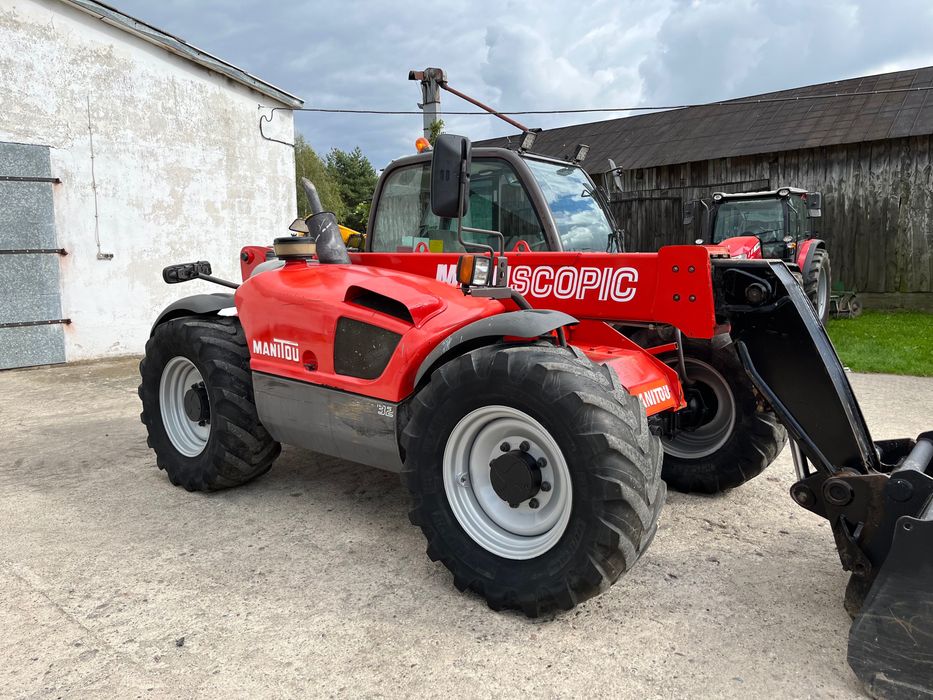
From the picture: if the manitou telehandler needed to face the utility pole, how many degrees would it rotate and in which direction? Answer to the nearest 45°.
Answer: approximately 135° to its left

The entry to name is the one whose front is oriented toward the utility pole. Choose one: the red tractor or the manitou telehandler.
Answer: the red tractor

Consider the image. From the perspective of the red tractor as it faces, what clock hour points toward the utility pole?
The utility pole is roughly at 3 o'clock from the red tractor.

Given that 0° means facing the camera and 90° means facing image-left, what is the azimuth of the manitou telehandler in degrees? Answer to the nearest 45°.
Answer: approximately 315°

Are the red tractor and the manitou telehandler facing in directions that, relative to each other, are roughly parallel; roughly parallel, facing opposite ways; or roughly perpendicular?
roughly perpendicular

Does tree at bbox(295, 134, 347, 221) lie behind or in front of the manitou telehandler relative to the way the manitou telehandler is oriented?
behind

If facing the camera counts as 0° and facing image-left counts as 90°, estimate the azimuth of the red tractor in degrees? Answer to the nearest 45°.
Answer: approximately 45°

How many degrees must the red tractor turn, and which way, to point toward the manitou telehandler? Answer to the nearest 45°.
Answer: approximately 45° to its left

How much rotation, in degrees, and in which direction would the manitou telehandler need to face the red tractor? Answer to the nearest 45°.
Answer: approximately 135° to its left
